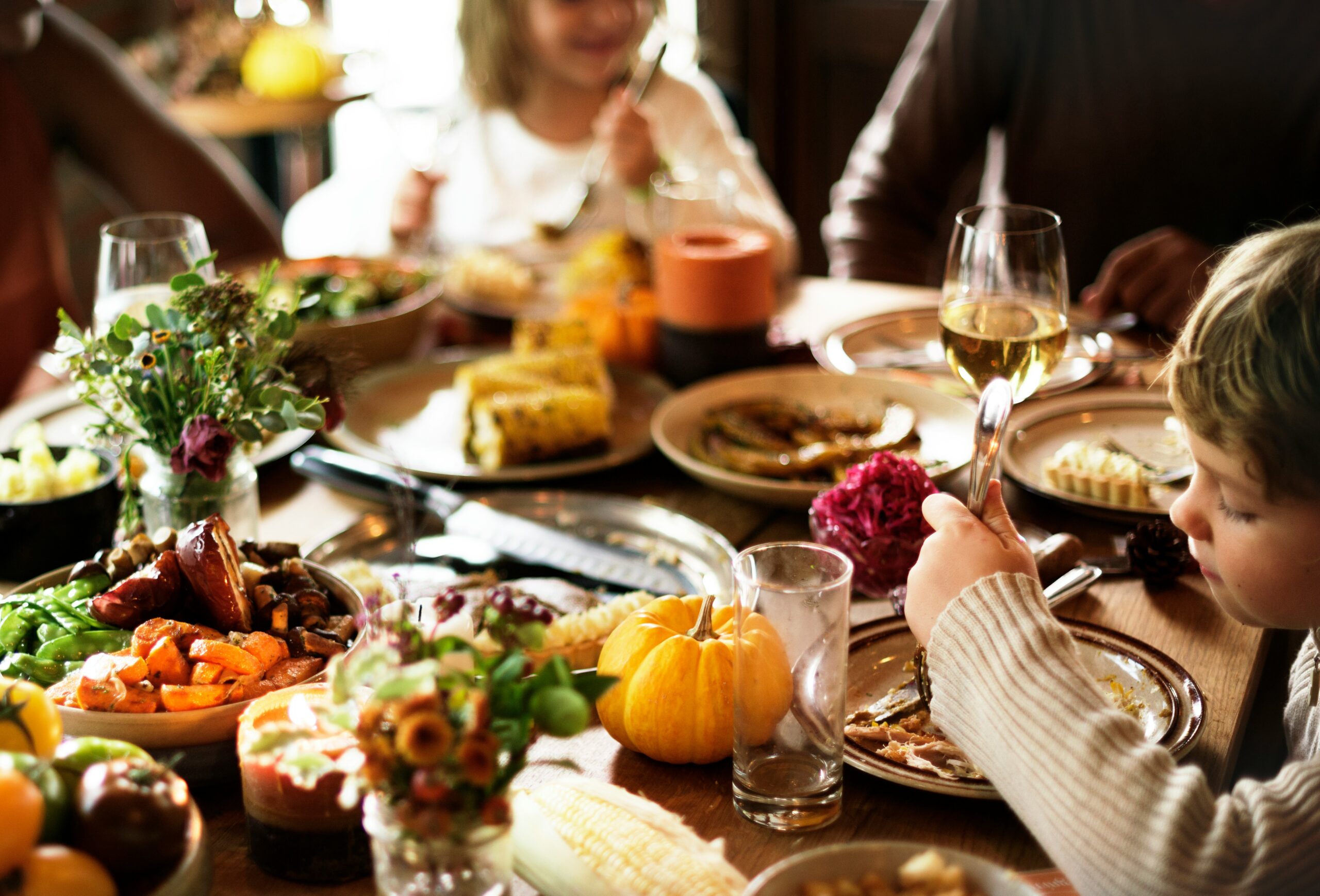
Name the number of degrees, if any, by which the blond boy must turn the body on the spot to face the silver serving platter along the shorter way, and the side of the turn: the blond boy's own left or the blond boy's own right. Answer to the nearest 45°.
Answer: approximately 45° to the blond boy's own right

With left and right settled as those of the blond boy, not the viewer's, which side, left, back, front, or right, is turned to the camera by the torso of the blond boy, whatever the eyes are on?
left

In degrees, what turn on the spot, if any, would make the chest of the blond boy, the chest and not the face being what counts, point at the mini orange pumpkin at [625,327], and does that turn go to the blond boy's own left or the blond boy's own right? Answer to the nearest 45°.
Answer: approximately 45° to the blond boy's own right

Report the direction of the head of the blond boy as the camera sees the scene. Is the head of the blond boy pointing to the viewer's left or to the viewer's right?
to the viewer's left

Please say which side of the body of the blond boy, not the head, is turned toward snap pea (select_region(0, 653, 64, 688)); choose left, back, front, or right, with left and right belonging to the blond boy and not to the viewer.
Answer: front

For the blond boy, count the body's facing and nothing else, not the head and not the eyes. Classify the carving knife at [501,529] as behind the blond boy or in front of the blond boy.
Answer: in front

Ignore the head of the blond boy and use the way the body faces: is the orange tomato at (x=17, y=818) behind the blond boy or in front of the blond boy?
in front
